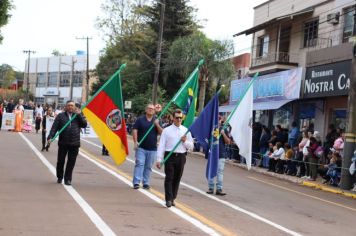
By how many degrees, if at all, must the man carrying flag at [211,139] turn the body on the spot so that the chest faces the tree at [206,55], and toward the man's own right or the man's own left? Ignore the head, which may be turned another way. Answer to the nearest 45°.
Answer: approximately 180°

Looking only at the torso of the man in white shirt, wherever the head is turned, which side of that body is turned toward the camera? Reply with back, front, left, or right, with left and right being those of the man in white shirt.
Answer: front

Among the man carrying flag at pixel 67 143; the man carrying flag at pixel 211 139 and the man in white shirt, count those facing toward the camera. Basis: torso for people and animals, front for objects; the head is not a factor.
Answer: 3

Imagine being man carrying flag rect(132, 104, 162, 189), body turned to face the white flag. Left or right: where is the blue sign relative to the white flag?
left

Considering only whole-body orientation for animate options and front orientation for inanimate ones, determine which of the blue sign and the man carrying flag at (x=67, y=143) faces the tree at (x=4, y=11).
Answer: the blue sign

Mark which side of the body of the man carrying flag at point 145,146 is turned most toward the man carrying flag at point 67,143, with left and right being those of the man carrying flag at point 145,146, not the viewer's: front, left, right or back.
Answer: right

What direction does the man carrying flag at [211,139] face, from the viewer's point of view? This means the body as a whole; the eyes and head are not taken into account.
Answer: toward the camera

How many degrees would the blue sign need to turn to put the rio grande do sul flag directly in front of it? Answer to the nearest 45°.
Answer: approximately 45° to its left

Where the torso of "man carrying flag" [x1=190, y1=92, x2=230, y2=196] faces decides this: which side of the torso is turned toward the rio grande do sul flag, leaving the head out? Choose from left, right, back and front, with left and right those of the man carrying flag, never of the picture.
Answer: right

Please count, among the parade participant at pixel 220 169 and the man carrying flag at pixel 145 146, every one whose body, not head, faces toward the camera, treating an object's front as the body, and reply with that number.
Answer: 2

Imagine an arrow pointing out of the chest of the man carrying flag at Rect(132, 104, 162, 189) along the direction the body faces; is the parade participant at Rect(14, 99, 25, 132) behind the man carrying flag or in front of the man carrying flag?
behind
